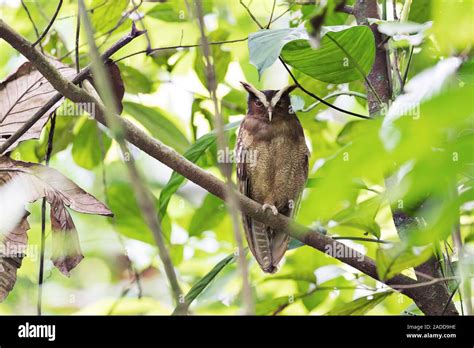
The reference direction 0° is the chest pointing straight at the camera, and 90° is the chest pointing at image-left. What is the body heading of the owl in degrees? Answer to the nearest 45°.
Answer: approximately 0°

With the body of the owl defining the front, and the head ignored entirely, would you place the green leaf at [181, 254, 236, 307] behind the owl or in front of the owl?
in front

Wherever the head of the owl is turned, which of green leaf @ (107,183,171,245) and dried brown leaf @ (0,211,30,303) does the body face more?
the dried brown leaf

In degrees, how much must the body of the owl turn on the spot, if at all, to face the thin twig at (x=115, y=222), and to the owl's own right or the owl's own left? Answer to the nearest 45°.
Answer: approximately 45° to the owl's own right

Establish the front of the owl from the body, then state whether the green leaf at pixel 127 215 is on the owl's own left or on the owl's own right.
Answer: on the owl's own right

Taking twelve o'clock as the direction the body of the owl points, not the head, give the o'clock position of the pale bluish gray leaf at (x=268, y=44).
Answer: The pale bluish gray leaf is roughly at 12 o'clock from the owl.
